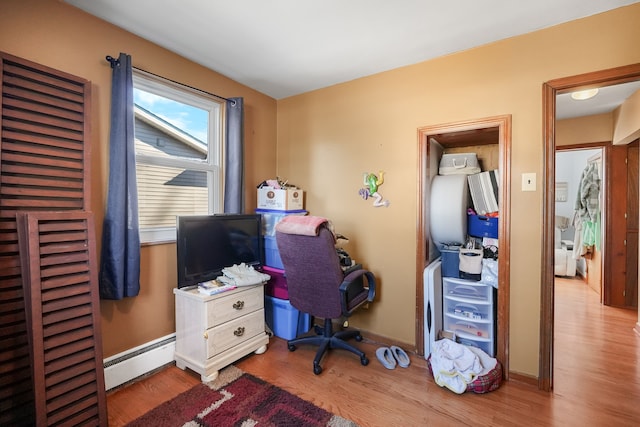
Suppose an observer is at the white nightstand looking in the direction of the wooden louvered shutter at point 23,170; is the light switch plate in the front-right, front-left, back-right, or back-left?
back-left

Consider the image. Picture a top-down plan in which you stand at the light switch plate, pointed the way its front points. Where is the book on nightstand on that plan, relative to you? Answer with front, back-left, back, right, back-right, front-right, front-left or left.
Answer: front-right

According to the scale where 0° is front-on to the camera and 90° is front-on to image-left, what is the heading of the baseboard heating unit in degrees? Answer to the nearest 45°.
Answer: approximately 315°

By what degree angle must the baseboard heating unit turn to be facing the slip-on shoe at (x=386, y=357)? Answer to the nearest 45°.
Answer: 0° — it already faces it

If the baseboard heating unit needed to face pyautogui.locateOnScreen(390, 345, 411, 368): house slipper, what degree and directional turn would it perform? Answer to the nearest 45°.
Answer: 0° — it already faces it

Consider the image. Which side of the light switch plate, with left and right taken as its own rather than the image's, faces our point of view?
front

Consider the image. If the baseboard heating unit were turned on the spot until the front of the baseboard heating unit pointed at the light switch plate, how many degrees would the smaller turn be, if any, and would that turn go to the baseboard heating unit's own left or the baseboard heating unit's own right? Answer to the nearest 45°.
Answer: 0° — it already faces it

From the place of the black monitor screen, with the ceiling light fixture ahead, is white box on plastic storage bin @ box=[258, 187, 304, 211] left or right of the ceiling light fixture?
left

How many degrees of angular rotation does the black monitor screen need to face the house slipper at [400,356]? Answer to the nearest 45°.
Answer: approximately 45° to its left

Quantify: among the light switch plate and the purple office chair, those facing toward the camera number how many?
1
